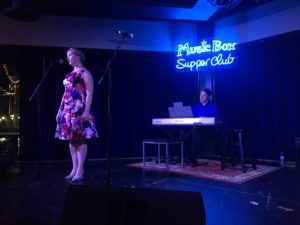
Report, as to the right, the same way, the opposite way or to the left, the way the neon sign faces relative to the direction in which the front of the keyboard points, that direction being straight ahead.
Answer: the opposite way

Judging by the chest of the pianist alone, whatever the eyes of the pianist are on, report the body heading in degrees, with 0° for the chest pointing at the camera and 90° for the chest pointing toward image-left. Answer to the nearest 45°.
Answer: approximately 45°

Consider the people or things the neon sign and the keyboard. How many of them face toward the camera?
1

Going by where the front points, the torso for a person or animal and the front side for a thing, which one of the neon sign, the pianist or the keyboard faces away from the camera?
the keyboard

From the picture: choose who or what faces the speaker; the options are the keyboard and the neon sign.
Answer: the neon sign

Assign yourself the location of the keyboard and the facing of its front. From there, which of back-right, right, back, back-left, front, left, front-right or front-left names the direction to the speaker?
back

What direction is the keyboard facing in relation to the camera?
away from the camera

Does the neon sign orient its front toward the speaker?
yes
